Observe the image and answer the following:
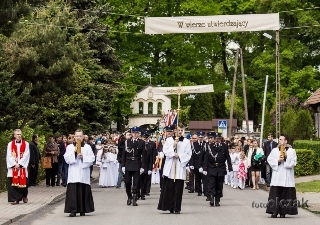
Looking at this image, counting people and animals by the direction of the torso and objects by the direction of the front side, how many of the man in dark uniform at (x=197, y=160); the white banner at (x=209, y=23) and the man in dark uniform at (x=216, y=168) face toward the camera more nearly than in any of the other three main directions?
3

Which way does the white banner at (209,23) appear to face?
toward the camera

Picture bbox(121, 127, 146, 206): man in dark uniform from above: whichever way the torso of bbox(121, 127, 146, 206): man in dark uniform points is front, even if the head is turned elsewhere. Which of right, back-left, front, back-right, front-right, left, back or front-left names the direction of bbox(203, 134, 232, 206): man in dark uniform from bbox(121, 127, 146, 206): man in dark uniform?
left

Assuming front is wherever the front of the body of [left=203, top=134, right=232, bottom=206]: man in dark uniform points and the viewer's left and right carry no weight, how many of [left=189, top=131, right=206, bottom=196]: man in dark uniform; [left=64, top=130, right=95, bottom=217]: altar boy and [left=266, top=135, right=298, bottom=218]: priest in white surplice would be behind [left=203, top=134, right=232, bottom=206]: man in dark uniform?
1

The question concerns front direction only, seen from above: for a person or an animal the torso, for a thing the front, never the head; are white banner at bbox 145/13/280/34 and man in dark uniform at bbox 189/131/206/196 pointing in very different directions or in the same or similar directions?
same or similar directions

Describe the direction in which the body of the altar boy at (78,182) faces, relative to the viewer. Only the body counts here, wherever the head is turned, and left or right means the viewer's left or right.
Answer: facing the viewer

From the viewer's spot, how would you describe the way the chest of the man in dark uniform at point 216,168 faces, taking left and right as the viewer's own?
facing the viewer

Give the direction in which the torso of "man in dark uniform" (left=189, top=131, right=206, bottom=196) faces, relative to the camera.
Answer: toward the camera

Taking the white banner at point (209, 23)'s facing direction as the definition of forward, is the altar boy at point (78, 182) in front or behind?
in front

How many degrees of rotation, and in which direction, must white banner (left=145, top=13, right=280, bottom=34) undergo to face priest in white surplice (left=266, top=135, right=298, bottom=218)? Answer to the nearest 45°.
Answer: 0° — it already faces them
